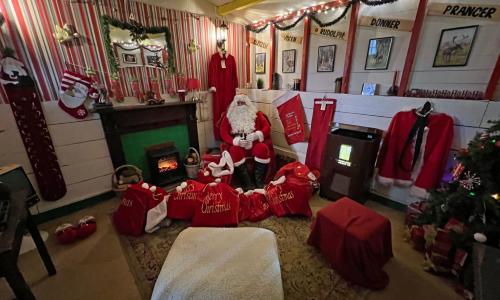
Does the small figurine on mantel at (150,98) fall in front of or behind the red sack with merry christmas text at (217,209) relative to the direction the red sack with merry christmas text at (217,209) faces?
behind

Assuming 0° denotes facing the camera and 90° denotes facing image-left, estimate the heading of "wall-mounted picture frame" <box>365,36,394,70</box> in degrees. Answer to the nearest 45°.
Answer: approximately 45°

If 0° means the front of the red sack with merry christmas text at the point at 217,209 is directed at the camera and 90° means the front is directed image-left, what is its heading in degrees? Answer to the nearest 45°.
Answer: approximately 0°

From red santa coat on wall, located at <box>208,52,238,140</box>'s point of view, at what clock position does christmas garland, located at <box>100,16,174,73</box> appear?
The christmas garland is roughly at 2 o'clock from the red santa coat on wall.

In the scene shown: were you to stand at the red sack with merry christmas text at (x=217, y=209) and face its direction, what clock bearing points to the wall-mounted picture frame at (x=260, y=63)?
The wall-mounted picture frame is roughly at 7 o'clock from the red sack with merry christmas text.

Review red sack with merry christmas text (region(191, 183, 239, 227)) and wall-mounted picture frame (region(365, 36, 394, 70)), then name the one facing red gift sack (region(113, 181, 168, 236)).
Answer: the wall-mounted picture frame
